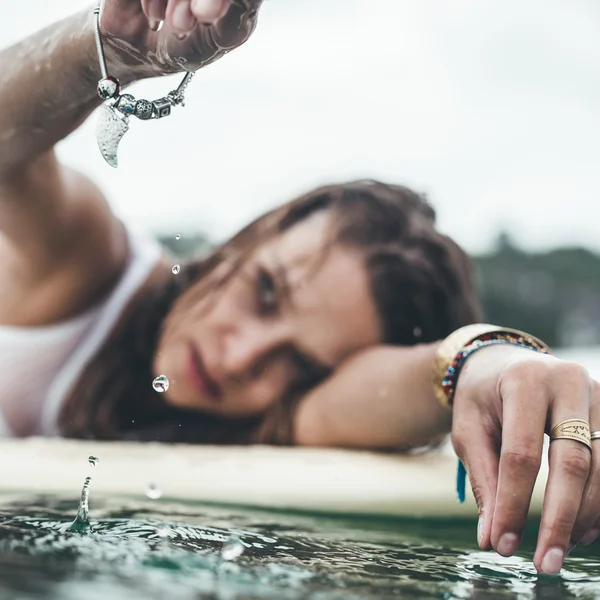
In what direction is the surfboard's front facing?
to the viewer's right
